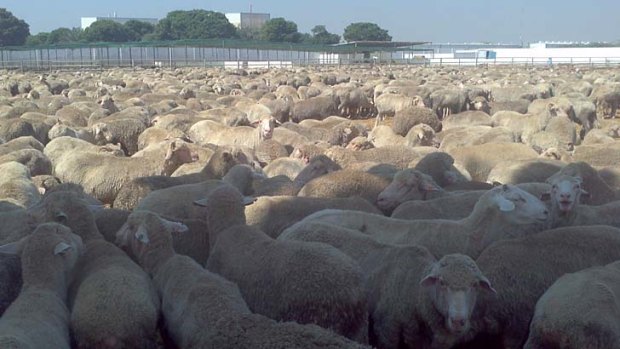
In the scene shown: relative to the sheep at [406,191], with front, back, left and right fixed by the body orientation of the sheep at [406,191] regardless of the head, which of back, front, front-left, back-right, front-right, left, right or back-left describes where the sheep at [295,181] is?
front-right

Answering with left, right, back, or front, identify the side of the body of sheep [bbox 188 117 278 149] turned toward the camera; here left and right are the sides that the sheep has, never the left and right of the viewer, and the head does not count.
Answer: right

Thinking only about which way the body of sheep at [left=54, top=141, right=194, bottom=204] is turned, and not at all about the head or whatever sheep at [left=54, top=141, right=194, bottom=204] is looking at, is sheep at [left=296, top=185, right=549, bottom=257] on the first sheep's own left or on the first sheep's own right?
on the first sheep's own right

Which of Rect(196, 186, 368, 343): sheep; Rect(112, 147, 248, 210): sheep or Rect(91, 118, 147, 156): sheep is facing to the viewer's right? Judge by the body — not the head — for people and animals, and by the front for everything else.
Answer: Rect(112, 147, 248, 210): sheep

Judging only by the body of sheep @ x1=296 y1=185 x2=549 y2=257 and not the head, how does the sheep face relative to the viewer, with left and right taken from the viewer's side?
facing to the right of the viewer

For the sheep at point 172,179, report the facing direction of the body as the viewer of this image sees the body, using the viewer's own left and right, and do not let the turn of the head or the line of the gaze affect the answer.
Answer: facing to the right of the viewer

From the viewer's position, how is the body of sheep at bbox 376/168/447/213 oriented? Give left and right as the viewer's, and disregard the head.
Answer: facing to the left of the viewer

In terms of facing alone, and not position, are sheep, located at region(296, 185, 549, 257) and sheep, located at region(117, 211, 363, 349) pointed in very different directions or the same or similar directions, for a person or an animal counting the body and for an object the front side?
very different directions
